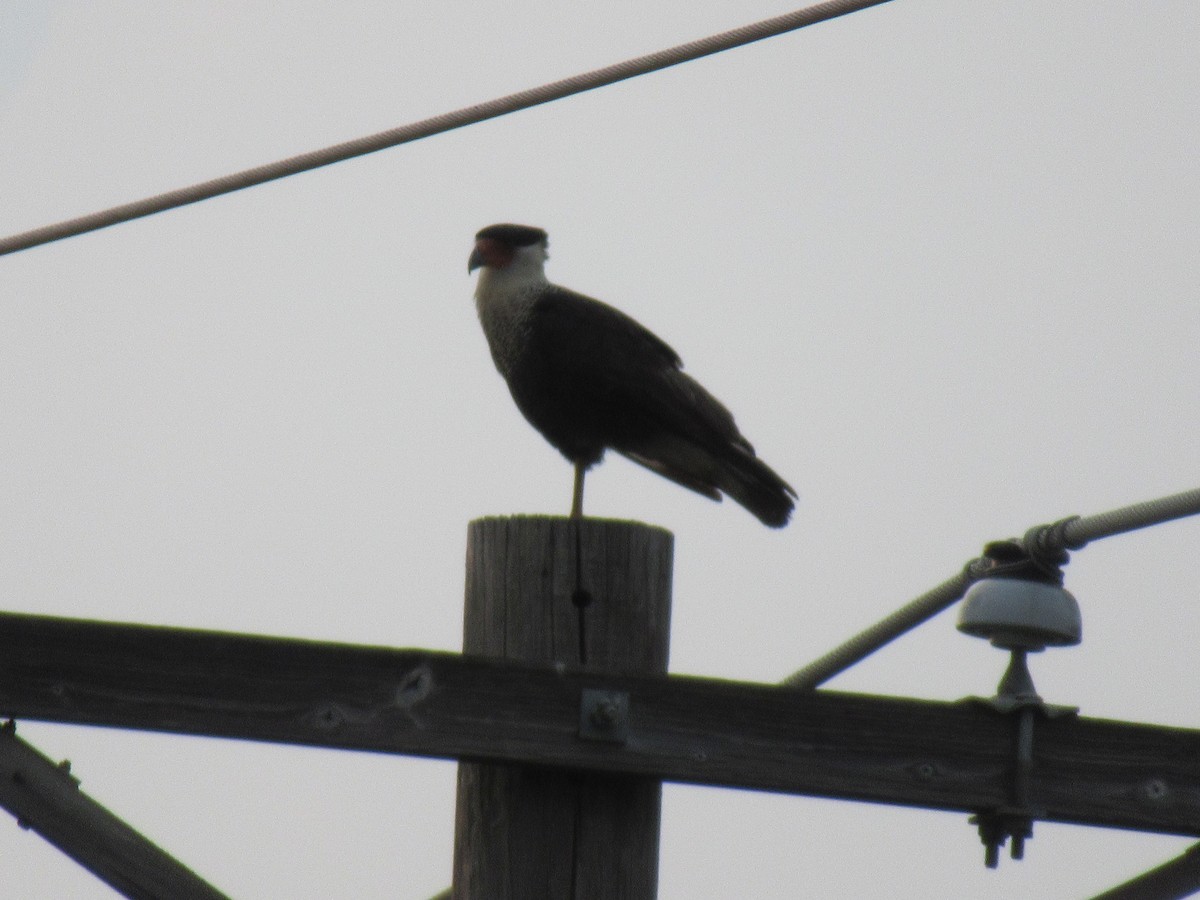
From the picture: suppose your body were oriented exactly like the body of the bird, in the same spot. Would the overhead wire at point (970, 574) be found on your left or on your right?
on your left

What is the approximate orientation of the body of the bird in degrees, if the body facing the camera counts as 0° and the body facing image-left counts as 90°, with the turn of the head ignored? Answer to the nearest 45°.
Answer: approximately 90°

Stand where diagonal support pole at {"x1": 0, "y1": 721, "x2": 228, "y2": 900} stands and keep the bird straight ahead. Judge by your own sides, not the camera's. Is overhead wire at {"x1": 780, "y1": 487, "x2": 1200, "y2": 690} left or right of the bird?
right
